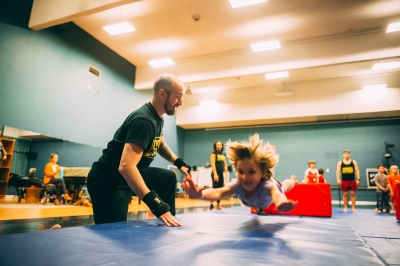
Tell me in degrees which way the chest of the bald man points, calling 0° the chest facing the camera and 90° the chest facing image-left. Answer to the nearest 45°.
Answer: approximately 270°

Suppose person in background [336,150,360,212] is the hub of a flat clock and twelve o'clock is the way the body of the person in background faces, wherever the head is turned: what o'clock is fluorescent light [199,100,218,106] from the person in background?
The fluorescent light is roughly at 4 o'clock from the person in background.

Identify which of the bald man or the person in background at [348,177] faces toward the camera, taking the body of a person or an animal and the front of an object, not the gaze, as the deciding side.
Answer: the person in background

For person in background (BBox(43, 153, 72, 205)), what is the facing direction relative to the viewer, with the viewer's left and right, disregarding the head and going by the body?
facing the viewer and to the right of the viewer

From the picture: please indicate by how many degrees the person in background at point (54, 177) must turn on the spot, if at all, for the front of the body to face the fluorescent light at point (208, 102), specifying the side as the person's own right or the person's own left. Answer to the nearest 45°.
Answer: approximately 90° to the person's own left

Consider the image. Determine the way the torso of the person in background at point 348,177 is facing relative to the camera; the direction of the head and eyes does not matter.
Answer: toward the camera

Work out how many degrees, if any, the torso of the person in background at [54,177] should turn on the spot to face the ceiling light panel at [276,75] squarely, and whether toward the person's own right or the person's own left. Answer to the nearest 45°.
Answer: approximately 45° to the person's own left

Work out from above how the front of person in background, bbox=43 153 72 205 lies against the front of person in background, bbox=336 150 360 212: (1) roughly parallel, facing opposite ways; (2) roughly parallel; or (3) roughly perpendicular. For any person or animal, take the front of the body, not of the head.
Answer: roughly perpendicular

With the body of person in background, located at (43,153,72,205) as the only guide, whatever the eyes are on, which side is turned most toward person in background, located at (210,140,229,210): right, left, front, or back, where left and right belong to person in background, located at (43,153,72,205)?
front

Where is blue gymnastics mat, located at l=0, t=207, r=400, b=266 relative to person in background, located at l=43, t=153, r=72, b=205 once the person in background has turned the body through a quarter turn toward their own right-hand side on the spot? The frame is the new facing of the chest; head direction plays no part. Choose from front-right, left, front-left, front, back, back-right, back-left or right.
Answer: front-left

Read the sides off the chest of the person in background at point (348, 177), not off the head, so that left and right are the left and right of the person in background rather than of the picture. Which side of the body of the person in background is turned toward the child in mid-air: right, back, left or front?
front

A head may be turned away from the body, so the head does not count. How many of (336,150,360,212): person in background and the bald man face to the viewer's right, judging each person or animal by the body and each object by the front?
1

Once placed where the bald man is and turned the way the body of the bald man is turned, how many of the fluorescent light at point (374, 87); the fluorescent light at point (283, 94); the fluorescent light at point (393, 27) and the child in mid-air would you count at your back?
0

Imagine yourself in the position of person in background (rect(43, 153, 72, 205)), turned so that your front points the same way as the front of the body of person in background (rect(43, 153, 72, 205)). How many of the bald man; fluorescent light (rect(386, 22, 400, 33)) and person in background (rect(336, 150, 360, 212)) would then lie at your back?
0

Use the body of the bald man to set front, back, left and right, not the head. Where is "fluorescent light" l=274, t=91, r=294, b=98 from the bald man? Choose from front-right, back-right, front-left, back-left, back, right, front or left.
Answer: front-left

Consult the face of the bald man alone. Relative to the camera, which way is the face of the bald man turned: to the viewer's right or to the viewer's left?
to the viewer's right

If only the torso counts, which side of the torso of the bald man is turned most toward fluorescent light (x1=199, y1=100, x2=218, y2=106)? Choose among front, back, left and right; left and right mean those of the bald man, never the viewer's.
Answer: left
